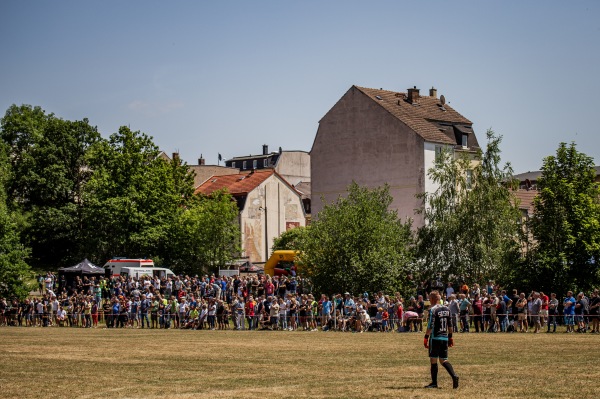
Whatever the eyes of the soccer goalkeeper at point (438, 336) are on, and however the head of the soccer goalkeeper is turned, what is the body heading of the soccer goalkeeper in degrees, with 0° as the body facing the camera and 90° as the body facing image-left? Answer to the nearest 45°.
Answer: approximately 135°

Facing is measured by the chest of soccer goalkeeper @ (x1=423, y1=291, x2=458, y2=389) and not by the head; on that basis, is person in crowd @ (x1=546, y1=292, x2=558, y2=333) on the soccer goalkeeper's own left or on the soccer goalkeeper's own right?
on the soccer goalkeeper's own right

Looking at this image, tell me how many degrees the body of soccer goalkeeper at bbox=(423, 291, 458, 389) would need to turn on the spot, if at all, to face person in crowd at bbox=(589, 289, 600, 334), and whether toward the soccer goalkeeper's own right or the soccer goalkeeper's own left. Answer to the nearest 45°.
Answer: approximately 45° to the soccer goalkeeper's own right

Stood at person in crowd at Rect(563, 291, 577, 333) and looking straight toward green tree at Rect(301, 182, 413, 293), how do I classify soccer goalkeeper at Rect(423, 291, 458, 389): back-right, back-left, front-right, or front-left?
back-left

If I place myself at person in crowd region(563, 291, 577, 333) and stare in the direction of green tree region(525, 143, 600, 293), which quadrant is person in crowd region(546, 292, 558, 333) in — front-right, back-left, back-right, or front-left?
front-left

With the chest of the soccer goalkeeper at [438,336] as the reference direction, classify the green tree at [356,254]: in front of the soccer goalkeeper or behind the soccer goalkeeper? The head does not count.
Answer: in front

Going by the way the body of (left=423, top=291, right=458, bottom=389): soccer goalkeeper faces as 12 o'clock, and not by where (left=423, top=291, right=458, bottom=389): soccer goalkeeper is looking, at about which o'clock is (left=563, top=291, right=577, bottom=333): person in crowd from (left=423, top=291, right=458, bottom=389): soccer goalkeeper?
(left=563, top=291, right=577, bottom=333): person in crowd is roughly at 2 o'clock from (left=423, top=291, right=458, bottom=389): soccer goalkeeper.
